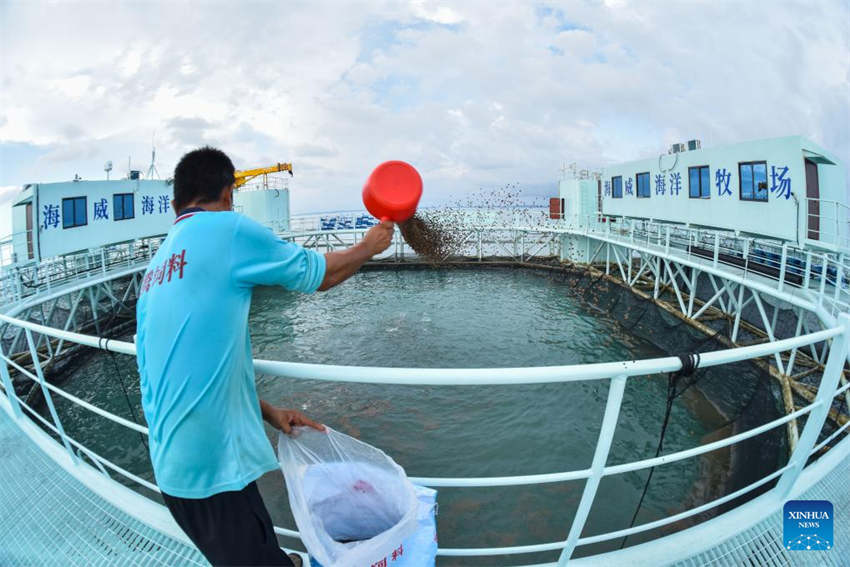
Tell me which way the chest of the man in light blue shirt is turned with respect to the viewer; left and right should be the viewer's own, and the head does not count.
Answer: facing away from the viewer and to the right of the viewer

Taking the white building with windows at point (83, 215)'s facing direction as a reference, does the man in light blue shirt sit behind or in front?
in front

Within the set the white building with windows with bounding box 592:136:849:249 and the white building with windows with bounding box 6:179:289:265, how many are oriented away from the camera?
0

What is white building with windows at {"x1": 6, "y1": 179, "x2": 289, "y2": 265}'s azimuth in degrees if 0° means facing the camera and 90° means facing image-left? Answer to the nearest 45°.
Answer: approximately 315°
